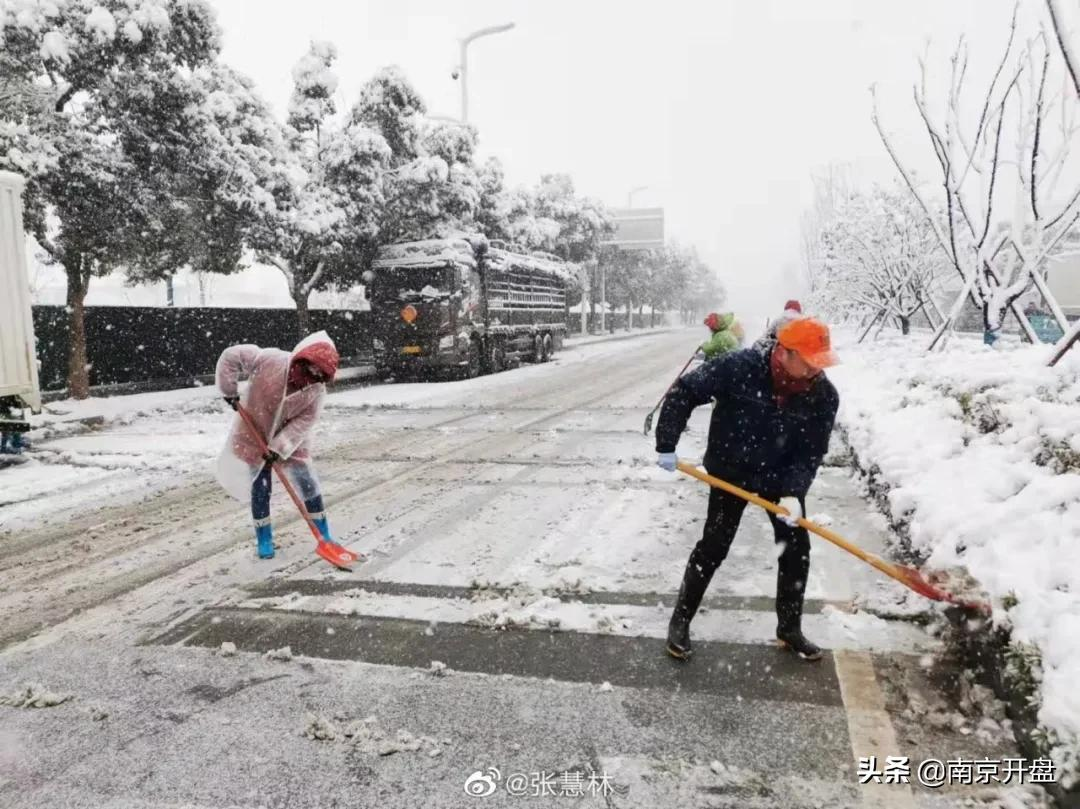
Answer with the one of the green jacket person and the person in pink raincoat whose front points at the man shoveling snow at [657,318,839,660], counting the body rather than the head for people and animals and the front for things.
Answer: the person in pink raincoat

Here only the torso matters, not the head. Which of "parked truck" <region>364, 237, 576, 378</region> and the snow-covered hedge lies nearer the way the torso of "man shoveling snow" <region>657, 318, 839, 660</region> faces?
the snow-covered hedge

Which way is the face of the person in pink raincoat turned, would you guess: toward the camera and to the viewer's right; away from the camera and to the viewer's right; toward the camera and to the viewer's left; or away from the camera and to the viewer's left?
toward the camera and to the viewer's right

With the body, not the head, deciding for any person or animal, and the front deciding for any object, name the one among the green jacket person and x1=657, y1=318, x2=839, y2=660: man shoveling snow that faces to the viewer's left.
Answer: the green jacket person

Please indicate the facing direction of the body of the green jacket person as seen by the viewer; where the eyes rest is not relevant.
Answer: to the viewer's left

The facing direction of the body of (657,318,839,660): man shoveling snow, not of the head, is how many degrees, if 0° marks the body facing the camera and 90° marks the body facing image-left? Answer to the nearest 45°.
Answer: approximately 315°

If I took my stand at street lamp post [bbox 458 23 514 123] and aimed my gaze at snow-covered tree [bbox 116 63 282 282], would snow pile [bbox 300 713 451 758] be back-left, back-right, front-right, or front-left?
front-left

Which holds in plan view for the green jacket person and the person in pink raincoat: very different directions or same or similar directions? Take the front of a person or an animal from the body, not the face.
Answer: very different directions

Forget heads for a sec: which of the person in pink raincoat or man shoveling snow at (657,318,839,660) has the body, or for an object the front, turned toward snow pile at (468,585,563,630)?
the person in pink raincoat

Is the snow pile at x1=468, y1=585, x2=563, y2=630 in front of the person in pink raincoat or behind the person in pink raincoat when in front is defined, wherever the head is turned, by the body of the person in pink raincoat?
in front

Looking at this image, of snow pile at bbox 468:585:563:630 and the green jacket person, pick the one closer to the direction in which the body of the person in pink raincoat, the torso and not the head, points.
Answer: the snow pile

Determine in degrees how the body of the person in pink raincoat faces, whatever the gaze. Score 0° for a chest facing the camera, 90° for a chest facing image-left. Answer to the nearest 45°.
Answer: approximately 315°

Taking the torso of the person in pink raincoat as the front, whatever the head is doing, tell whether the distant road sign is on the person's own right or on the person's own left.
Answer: on the person's own left

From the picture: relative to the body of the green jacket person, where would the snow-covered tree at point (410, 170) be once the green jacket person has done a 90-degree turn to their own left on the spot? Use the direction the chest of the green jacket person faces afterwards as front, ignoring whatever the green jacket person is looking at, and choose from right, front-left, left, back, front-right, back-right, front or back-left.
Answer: back-right

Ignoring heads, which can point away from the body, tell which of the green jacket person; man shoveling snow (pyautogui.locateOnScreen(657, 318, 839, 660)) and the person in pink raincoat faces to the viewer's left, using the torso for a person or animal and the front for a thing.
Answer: the green jacket person
